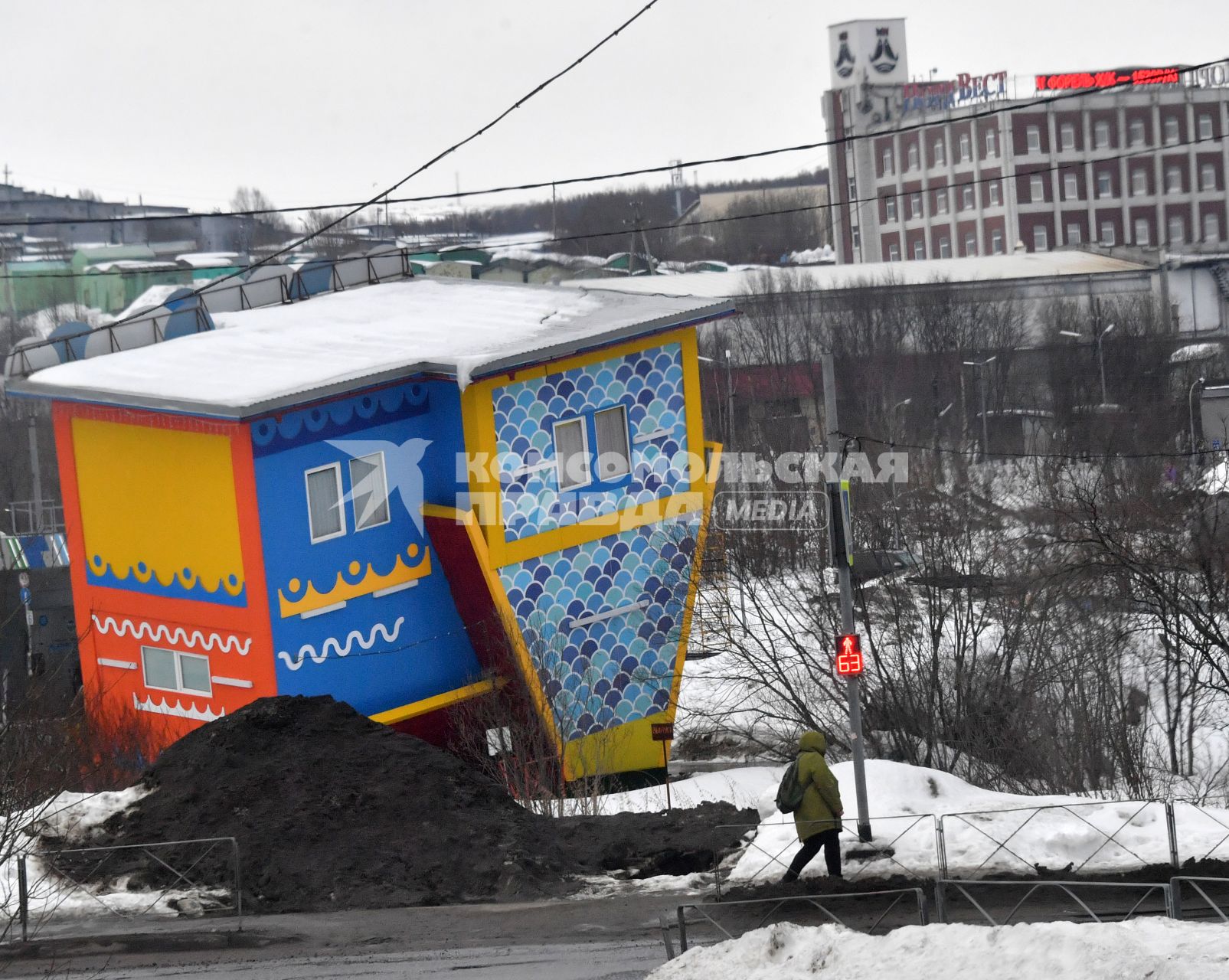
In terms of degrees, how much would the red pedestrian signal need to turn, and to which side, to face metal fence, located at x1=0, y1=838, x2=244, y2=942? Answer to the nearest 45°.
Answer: approximately 90° to its right

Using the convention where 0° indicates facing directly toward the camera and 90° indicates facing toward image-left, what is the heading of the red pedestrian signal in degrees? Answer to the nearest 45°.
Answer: approximately 0°
